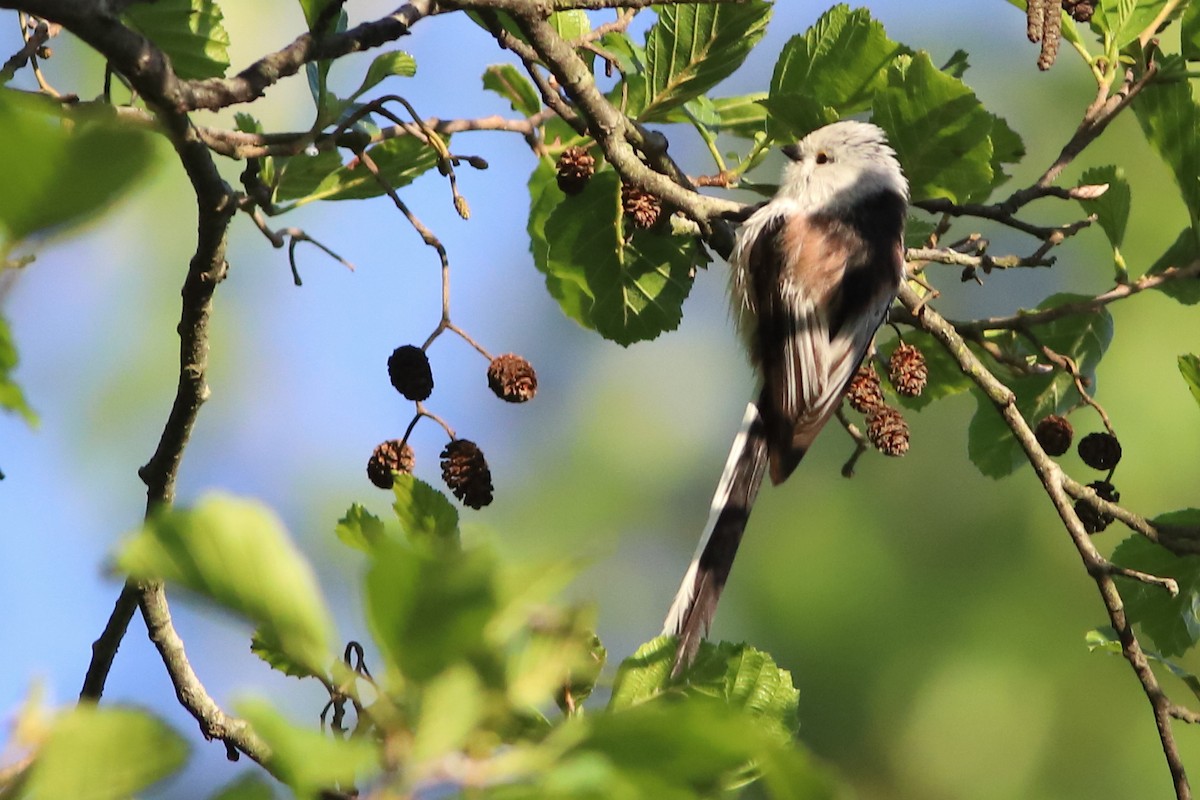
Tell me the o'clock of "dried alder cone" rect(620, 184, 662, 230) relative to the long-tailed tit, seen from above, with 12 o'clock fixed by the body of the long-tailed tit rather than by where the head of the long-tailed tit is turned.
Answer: The dried alder cone is roughly at 8 o'clock from the long-tailed tit.

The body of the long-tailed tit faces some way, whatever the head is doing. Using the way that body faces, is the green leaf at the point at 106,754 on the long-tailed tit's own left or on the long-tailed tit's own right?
on the long-tailed tit's own left

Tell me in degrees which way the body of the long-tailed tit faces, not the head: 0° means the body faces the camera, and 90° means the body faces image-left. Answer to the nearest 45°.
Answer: approximately 135°

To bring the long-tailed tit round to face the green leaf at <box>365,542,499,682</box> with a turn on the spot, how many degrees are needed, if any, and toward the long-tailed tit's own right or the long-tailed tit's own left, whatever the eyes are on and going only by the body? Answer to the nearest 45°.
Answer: approximately 135° to the long-tailed tit's own left

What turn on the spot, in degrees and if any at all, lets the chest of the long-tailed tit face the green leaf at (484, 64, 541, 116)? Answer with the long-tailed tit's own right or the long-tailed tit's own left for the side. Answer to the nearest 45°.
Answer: approximately 90° to the long-tailed tit's own left

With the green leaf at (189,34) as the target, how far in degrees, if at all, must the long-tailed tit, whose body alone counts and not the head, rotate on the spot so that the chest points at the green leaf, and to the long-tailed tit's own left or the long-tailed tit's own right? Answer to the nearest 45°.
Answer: approximately 90° to the long-tailed tit's own left
